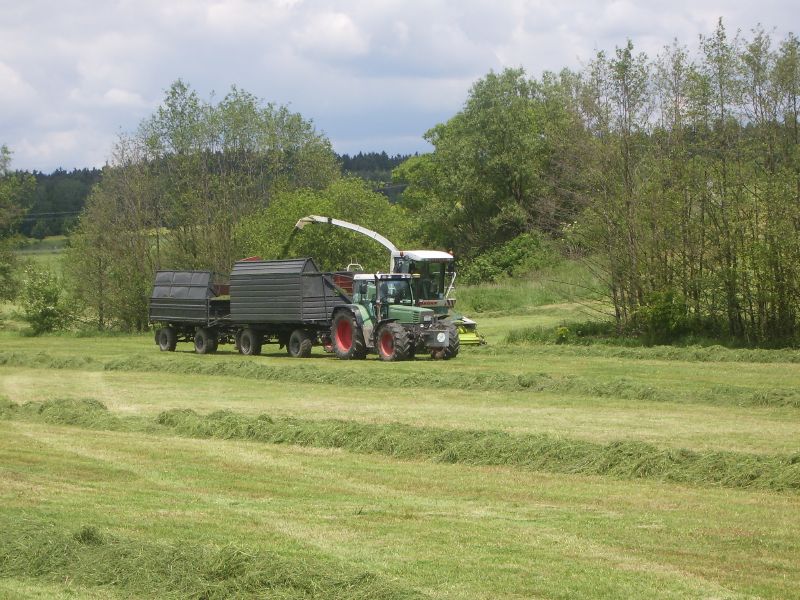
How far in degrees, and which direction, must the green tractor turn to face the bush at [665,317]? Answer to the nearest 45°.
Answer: approximately 45° to its left

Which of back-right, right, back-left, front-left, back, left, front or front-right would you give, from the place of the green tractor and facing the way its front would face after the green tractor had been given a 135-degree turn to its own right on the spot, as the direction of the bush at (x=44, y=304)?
front-right

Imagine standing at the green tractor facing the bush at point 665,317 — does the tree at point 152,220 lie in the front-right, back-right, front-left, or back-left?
back-left

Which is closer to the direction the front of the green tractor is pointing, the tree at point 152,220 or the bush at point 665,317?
the bush

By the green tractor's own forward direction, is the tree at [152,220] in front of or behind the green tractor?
behind

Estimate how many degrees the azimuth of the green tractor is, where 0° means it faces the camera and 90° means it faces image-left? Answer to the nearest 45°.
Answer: approximately 315°
